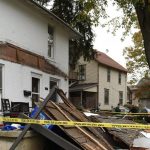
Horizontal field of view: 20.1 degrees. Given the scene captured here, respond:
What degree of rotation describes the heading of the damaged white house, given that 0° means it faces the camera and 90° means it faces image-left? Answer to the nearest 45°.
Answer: approximately 315°

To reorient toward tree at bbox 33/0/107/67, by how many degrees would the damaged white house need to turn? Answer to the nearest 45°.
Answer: approximately 135° to its left

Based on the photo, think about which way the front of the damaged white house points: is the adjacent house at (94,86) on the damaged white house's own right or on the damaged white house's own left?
on the damaged white house's own left
